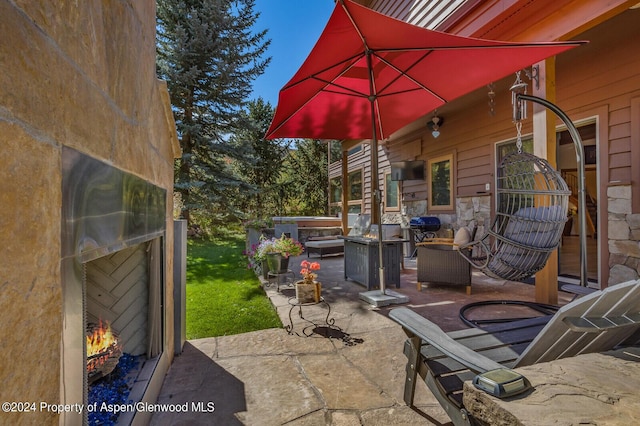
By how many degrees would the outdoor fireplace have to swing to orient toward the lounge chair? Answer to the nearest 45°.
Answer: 0° — it already faces it

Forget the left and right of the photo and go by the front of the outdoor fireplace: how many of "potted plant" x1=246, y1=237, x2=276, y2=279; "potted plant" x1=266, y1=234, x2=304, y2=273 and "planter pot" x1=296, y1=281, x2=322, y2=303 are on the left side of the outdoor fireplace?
3

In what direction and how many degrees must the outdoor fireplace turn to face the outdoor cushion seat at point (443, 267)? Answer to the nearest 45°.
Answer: approximately 45° to its left

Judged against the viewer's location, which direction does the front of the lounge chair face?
facing away from the viewer and to the left of the viewer

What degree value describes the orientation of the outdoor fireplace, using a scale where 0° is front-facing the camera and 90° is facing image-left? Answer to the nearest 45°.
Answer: approximately 315°

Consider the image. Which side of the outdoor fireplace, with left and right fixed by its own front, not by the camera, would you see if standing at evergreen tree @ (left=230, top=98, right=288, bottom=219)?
left

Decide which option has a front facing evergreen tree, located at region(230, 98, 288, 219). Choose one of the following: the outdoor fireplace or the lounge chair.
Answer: the lounge chair

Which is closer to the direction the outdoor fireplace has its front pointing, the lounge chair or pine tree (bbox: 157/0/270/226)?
the lounge chair

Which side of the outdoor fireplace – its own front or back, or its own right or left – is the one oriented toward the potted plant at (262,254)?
left
